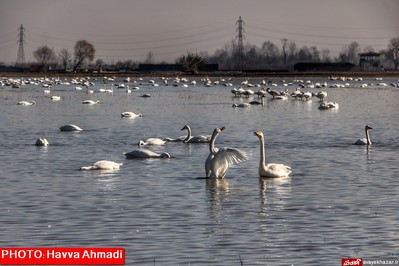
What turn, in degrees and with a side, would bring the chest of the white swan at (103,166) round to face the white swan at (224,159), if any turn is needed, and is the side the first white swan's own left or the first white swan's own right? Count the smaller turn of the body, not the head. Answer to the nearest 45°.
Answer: approximately 135° to the first white swan's own left

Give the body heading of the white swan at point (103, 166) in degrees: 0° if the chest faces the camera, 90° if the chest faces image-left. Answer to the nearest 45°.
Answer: approximately 90°

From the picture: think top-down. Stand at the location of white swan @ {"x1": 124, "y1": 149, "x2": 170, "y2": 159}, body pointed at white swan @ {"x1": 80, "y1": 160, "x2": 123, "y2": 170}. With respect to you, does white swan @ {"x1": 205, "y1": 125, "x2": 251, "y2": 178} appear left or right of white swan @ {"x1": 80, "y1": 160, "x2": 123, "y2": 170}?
left
